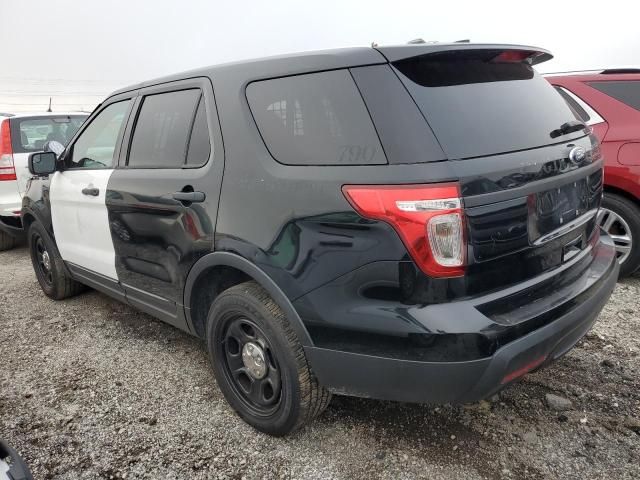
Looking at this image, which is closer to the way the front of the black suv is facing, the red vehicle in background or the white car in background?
the white car in background

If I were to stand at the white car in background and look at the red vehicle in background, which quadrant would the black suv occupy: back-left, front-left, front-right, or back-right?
front-right

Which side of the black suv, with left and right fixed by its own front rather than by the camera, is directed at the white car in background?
front

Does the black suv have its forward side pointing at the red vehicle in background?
no

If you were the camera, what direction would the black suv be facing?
facing away from the viewer and to the left of the viewer
